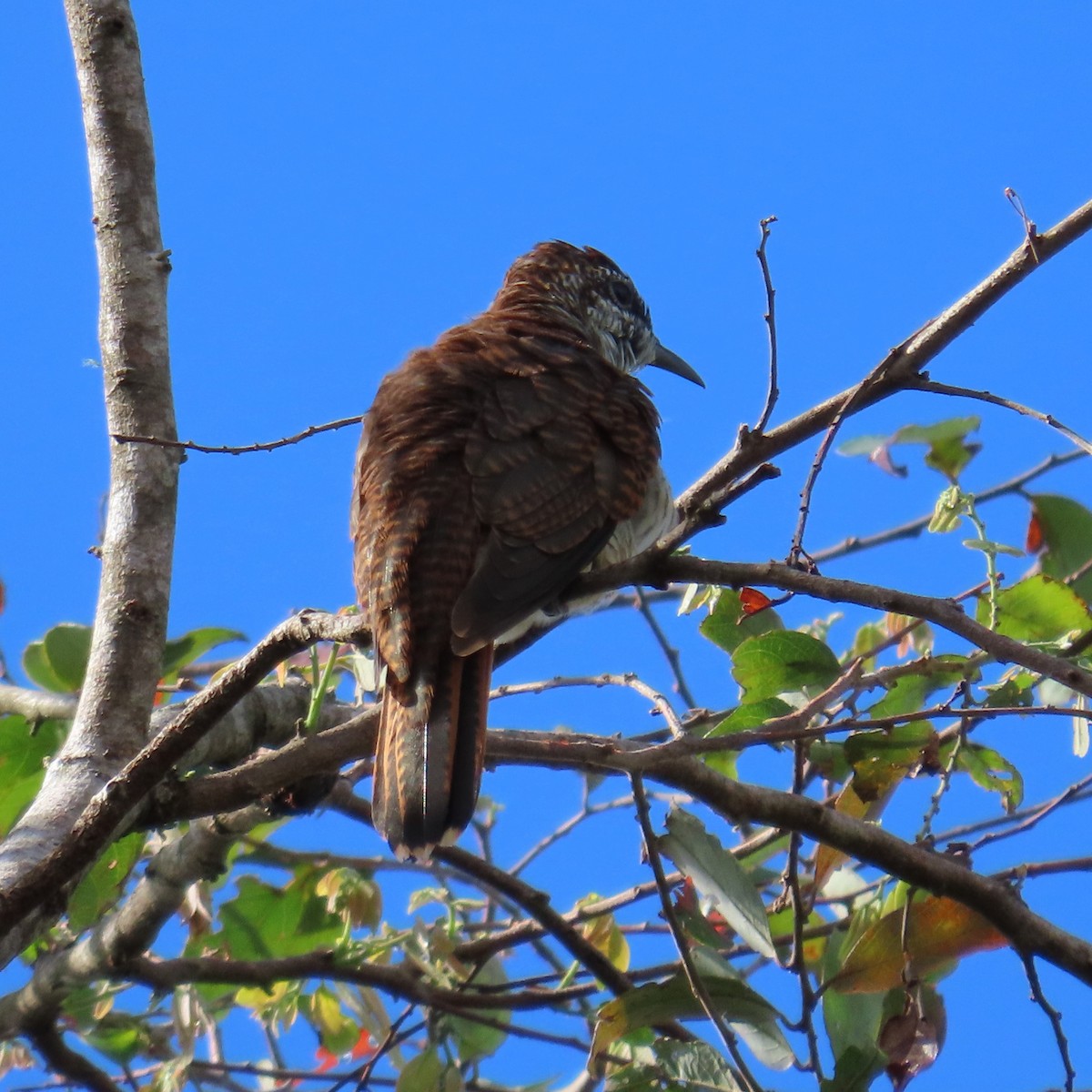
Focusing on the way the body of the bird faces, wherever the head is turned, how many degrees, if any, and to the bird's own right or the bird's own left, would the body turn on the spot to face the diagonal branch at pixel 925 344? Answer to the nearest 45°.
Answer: approximately 90° to the bird's own right

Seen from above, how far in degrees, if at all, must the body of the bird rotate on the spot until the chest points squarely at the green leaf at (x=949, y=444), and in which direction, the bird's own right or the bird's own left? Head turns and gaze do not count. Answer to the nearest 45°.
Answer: approximately 45° to the bird's own right

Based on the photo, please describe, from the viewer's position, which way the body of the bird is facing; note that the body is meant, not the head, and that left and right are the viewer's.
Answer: facing away from the viewer and to the right of the viewer

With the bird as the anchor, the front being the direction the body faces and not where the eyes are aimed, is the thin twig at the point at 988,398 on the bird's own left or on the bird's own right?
on the bird's own right
